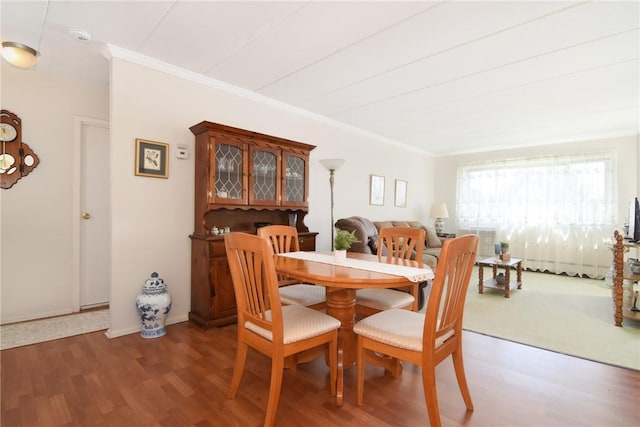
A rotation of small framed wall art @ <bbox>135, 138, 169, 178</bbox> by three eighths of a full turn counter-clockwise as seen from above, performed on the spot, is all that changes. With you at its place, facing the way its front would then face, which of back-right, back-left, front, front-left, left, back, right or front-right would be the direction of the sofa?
right

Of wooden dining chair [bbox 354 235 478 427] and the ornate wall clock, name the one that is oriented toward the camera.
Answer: the ornate wall clock

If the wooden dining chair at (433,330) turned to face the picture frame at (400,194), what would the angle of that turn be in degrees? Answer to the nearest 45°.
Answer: approximately 45° to its right

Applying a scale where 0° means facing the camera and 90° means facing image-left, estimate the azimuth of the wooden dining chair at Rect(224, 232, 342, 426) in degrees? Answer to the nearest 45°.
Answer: approximately 225°

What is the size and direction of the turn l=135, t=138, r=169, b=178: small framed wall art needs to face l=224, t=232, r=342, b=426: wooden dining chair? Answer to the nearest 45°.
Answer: approximately 45° to its right

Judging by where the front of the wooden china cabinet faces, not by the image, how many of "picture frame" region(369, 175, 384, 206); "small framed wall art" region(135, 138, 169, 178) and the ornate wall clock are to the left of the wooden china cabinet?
1

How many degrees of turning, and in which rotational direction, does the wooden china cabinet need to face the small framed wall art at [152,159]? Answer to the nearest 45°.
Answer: approximately 135° to its right

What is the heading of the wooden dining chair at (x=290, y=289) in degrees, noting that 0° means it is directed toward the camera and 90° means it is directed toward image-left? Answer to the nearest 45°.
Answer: approximately 315°

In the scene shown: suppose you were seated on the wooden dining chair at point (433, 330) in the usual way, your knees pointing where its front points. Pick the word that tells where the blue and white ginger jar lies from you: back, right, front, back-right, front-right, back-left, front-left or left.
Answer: front-left

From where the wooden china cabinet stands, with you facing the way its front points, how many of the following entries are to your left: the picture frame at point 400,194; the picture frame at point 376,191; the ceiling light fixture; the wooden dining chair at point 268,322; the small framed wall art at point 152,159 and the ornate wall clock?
2

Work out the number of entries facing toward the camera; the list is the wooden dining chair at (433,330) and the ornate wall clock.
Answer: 1

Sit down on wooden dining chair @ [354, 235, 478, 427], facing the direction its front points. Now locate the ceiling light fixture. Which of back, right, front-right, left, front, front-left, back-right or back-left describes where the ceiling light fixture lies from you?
front-left

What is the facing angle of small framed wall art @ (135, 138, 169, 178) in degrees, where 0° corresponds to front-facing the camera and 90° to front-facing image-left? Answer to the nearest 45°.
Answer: approximately 315°

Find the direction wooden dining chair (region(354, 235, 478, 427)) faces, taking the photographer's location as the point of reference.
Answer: facing away from the viewer and to the left of the viewer

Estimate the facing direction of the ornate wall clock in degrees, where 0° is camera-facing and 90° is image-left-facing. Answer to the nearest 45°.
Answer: approximately 0°

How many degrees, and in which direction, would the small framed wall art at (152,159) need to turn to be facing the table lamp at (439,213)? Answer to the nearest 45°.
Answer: approximately 45° to its left
